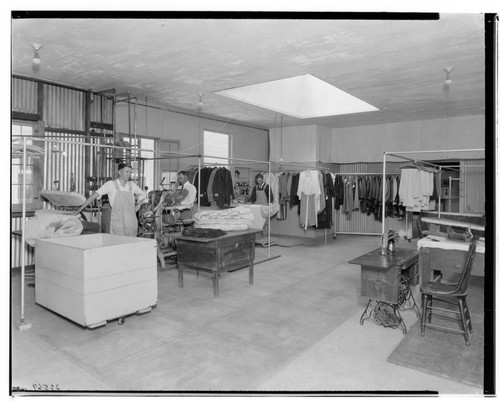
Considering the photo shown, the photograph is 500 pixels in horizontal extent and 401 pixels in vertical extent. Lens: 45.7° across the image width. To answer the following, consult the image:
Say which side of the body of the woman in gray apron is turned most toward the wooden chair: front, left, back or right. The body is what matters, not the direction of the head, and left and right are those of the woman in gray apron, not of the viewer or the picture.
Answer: front

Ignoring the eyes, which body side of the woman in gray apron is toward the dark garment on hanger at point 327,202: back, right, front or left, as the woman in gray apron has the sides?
left

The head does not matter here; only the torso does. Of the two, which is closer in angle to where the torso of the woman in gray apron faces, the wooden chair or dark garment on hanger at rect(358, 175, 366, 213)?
the wooden chair

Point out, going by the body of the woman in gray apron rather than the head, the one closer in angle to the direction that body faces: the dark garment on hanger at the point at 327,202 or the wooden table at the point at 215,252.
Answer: the wooden table

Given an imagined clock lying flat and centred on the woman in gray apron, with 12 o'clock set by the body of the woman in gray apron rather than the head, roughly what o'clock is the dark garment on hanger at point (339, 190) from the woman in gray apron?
The dark garment on hanger is roughly at 8 o'clock from the woman in gray apron.

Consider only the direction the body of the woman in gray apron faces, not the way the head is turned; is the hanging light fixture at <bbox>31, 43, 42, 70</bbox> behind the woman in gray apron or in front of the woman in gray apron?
in front

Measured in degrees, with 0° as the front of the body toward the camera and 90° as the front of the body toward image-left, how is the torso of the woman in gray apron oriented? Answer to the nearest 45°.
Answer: approximately 0°

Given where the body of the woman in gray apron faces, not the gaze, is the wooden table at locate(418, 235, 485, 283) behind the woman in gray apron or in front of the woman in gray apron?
in front

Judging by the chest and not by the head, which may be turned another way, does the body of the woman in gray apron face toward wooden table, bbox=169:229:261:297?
yes

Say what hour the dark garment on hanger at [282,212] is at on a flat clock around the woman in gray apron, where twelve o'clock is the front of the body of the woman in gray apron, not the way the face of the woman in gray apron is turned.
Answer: The dark garment on hanger is roughly at 7 o'clock from the woman in gray apron.

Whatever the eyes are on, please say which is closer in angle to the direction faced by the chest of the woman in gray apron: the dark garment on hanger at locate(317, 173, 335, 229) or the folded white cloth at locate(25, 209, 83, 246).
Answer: the folded white cloth

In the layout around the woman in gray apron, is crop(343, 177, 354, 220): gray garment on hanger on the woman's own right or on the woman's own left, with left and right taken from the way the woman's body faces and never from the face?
on the woman's own left
